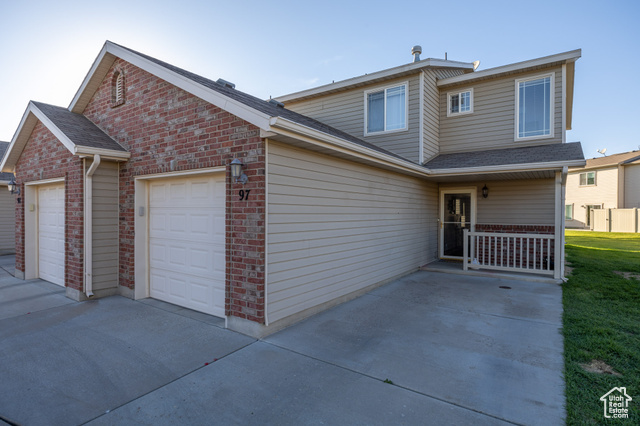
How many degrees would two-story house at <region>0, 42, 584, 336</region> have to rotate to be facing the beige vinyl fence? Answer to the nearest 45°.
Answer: approximately 180°

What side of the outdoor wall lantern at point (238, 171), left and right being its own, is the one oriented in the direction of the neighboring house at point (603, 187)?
back

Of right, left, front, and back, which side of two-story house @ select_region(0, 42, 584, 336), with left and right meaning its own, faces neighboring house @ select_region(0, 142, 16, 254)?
right

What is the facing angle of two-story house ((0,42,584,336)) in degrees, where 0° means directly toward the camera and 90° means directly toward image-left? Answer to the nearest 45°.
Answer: approximately 45°

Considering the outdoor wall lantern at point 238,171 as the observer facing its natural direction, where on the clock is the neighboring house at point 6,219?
The neighboring house is roughly at 3 o'clock from the outdoor wall lantern.

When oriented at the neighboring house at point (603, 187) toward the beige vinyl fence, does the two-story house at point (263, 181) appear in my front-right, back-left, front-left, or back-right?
front-right

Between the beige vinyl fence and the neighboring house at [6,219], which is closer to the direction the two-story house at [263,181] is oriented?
the neighboring house

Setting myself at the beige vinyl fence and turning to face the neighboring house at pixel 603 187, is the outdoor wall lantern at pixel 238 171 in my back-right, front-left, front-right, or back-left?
back-left

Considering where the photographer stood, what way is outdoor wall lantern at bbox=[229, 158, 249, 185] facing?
facing the viewer and to the left of the viewer

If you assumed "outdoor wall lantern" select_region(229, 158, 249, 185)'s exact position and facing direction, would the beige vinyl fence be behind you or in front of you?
behind
